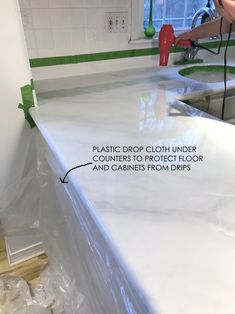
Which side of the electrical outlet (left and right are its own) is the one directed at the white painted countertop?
front

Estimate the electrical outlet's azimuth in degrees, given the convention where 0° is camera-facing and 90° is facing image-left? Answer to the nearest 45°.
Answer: approximately 0°

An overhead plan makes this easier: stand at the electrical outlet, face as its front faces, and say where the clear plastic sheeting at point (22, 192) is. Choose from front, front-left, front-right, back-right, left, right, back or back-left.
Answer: front-right

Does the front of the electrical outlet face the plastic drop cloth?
yes
